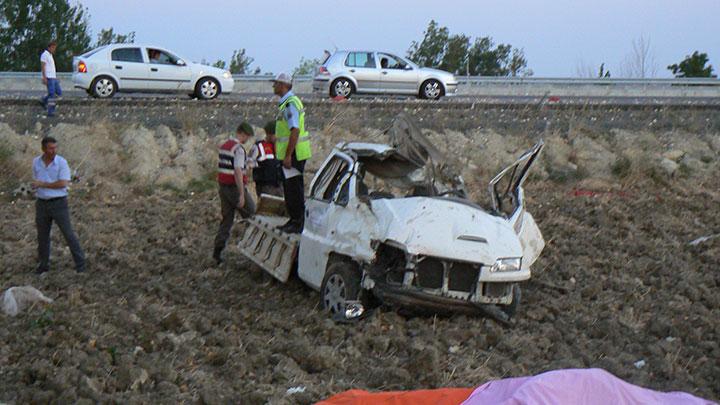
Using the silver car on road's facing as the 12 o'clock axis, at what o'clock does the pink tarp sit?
The pink tarp is roughly at 3 o'clock from the silver car on road.

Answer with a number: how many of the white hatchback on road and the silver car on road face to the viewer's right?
2

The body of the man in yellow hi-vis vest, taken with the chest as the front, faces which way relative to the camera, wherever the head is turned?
to the viewer's left

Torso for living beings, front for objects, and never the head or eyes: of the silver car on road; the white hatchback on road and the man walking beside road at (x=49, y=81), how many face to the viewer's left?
0

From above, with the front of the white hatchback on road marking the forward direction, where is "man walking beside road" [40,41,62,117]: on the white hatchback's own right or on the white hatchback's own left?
on the white hatchback's own right

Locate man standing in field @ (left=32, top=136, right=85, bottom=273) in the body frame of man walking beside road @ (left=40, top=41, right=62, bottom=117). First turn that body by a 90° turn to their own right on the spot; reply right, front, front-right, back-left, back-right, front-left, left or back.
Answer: front-left

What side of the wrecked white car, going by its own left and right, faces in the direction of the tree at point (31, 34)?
back

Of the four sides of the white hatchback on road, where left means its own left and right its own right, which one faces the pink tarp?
right

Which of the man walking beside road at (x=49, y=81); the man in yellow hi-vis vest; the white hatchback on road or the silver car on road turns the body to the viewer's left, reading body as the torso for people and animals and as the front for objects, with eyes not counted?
the man in yellow hi-vis vest

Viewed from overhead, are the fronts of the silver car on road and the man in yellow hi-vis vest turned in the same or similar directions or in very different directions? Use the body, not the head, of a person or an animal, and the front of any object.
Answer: very different directions

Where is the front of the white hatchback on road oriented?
to the viewer's right

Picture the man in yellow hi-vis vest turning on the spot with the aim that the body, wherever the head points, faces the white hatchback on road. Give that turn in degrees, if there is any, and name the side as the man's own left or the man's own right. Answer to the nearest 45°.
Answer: approximately 90° to the man's own right

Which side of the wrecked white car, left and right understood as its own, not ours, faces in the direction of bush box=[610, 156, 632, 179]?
left

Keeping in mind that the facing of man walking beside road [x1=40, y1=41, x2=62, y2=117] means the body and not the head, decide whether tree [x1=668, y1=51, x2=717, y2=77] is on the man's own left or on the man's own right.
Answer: on the man's own left

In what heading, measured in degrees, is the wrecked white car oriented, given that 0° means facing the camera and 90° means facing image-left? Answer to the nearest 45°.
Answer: approximately 315°
